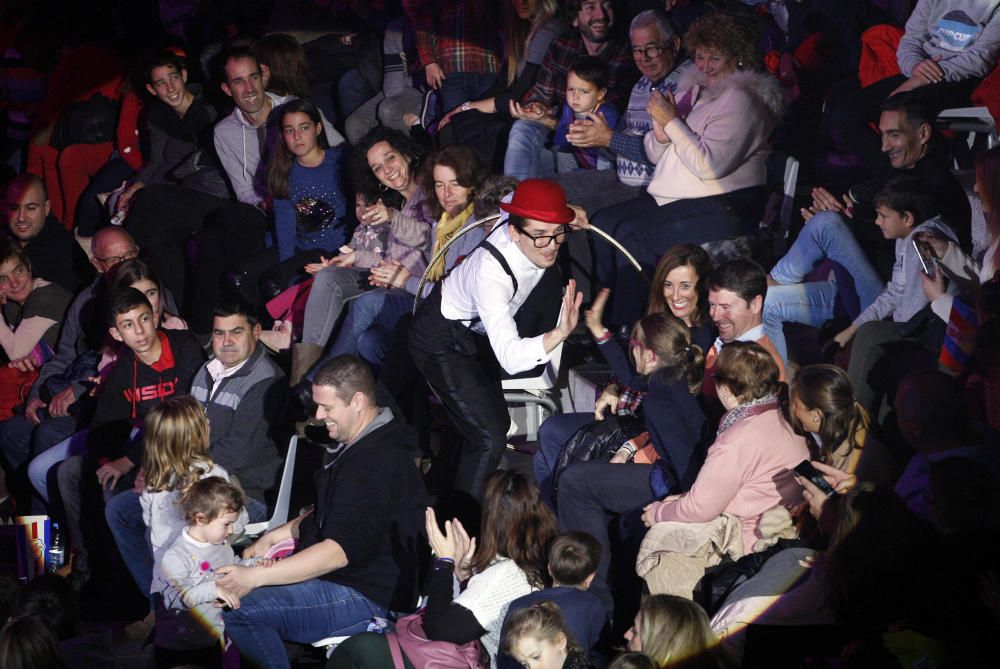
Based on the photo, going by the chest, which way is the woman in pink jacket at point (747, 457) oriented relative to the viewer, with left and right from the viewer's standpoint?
facing away from the viewer and to the left of the viewer

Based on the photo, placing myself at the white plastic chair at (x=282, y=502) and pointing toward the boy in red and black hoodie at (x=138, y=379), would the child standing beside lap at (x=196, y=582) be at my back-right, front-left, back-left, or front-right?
back-left

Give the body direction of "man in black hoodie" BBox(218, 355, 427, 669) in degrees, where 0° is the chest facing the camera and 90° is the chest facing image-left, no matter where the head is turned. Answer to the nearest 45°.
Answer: approximately 90°

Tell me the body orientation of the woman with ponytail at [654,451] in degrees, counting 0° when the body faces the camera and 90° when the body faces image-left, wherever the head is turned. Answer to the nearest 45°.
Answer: approximately 90°

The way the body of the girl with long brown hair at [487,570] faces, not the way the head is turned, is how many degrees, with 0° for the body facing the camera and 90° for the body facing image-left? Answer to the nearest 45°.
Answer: approximately 135°

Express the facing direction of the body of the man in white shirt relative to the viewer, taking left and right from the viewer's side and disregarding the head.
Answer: facing to the right of the viewer

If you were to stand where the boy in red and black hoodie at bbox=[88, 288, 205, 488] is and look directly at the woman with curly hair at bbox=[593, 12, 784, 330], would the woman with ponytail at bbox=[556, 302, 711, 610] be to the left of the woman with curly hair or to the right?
right
